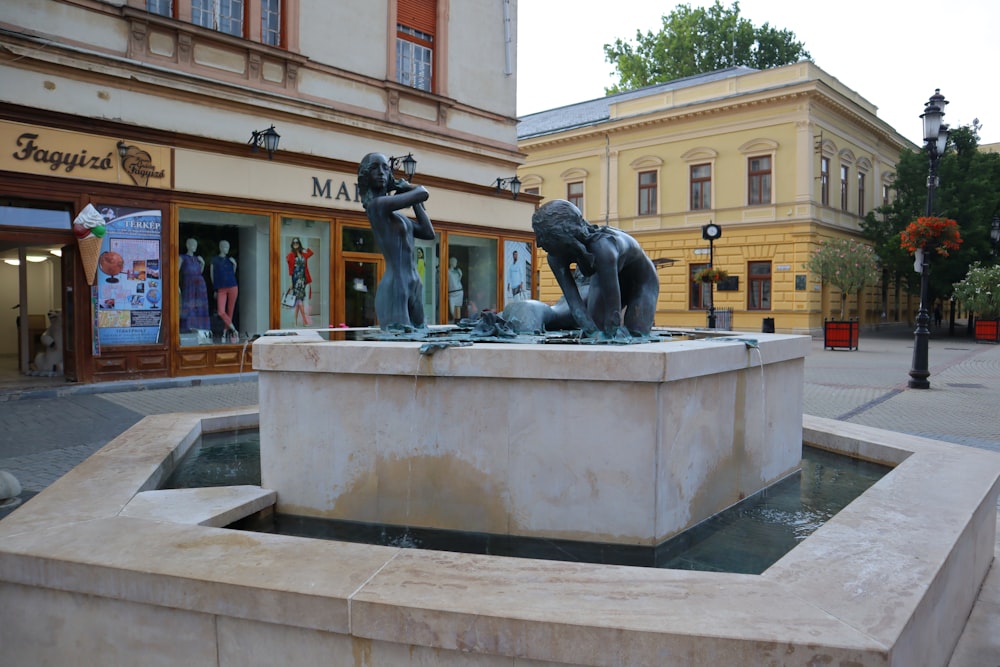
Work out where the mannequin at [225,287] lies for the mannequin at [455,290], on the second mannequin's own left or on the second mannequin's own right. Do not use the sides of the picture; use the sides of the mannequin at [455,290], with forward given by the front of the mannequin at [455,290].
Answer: on the second mannequin's own right

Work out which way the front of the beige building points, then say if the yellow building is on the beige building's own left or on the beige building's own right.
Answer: on the beige building's own left

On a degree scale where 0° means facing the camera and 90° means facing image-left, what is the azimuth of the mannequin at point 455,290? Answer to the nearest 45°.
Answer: approximately 315°

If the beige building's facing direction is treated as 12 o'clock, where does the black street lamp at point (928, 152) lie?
The black street lamp is roughly at 11 o'clock from the beige building.

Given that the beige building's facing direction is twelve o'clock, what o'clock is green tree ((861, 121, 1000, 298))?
The green tree is roughly at 10 o'clock from the beige building.

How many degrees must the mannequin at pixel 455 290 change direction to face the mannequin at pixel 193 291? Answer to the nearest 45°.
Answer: approximately 90° to its right

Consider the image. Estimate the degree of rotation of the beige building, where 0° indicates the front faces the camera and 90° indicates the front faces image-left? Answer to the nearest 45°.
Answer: approximately 315°

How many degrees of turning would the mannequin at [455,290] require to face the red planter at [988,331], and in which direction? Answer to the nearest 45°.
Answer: approximately 90° to its left
